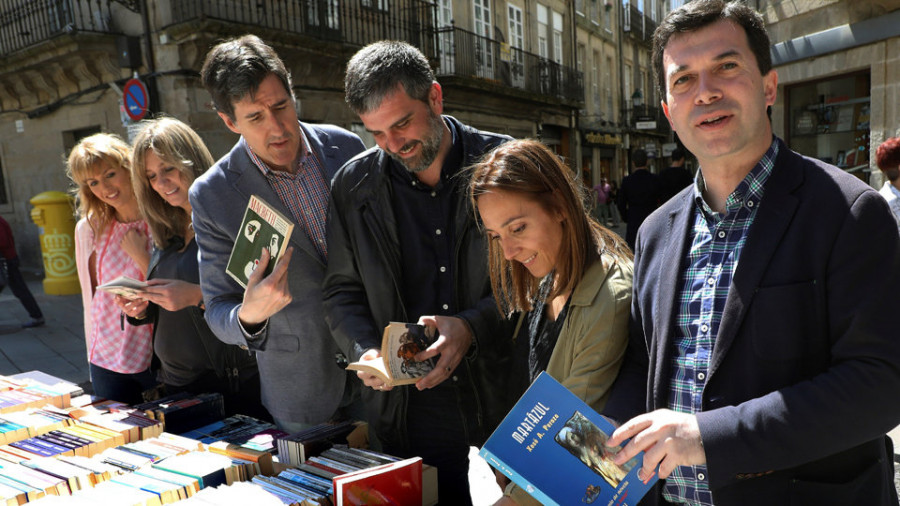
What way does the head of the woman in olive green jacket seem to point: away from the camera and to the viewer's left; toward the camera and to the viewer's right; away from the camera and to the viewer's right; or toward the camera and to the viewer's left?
toward the camera and to the viewer's left

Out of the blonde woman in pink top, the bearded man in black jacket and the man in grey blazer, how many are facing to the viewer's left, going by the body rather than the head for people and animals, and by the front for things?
0

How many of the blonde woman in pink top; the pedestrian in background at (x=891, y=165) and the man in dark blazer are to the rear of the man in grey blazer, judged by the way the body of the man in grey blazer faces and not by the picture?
1

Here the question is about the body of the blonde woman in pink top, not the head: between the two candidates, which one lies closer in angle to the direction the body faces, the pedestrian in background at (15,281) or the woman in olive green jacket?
the woman in olive green jacket

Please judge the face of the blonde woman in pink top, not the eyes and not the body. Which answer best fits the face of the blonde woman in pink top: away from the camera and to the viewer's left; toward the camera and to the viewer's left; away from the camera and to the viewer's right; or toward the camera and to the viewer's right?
toward the camera and to the viewer's right

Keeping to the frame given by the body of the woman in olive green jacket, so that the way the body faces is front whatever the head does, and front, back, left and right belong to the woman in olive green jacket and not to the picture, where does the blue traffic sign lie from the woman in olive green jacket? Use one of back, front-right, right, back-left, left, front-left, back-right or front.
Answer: right

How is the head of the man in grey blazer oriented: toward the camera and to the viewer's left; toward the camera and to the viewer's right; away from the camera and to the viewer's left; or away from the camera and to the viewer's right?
toward the camera and to the viewer's right

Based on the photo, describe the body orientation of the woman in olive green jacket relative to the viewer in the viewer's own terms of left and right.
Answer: facing the viewer and to the left of the viewer

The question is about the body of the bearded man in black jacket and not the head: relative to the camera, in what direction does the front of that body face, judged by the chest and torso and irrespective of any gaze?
toward the camera

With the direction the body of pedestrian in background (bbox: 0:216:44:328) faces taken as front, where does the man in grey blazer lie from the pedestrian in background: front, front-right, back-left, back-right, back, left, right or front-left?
left

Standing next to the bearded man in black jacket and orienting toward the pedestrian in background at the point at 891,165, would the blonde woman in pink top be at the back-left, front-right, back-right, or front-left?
back-left
